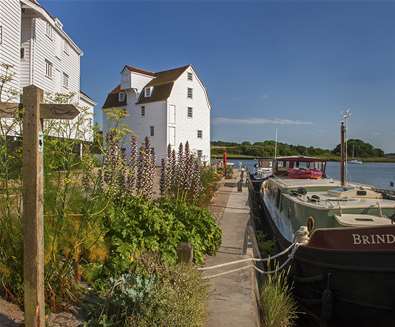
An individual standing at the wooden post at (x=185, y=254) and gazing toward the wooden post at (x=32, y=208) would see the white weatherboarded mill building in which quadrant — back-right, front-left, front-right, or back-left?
back-right

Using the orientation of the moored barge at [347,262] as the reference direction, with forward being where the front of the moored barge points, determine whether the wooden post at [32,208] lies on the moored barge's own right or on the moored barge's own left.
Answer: on the moored barge's own right

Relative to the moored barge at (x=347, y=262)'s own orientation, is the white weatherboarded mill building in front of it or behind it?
behind

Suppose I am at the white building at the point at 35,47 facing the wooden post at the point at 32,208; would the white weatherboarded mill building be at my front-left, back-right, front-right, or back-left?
back-left

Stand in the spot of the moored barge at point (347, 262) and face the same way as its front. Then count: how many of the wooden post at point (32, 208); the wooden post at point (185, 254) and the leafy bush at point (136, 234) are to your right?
3

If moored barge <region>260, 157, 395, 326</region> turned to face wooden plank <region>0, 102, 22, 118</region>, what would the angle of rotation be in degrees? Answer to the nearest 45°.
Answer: approximately 90° to its right

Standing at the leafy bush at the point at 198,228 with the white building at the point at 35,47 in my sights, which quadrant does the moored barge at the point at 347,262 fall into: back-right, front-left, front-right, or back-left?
back-right

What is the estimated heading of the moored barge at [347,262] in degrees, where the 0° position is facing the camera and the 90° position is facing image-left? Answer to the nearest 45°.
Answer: approximately 315°

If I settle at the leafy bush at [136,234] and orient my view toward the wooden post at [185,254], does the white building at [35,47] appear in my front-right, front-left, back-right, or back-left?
back-left

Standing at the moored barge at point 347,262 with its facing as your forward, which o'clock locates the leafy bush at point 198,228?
The leafy bush is roughly at 4 o'clock from the moored barge.

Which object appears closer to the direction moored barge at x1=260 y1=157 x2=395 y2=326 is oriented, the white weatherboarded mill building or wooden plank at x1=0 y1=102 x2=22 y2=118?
the wooden plank

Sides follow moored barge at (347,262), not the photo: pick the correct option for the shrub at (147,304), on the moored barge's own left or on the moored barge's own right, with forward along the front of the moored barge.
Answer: on the moored barge's own right
